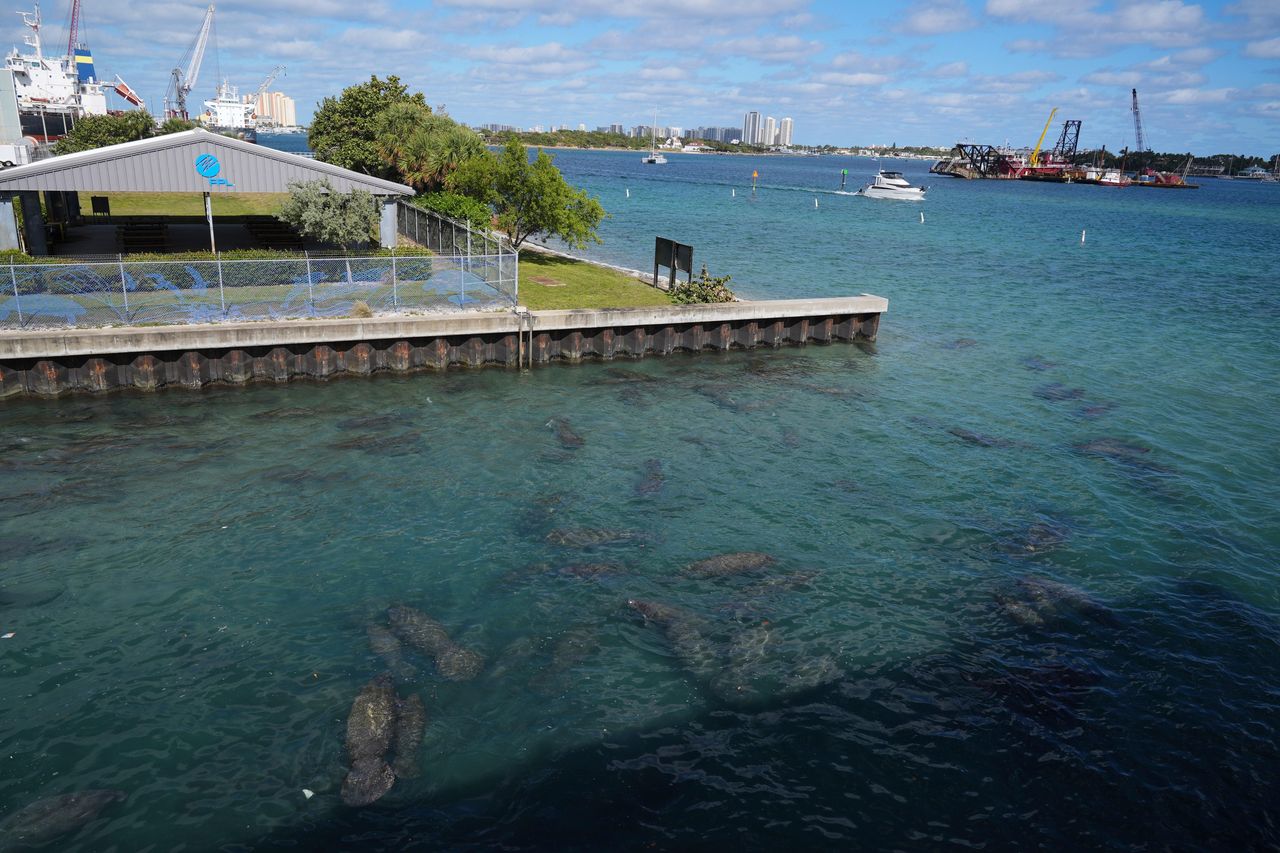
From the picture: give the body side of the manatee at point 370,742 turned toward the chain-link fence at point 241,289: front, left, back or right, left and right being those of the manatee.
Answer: front

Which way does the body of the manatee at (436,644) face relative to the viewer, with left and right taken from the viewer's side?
facing away from the viewer and to the left of the viewer

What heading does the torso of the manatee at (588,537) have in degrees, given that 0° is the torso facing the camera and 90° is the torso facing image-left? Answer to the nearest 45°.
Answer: approximately 90°

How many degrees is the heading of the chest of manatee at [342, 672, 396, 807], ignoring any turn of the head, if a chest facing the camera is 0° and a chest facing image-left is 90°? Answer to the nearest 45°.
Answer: approximately 180°

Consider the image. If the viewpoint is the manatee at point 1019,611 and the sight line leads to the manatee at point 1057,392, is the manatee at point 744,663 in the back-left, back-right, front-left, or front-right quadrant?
back-left

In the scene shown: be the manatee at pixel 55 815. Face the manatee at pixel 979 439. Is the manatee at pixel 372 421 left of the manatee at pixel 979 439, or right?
left

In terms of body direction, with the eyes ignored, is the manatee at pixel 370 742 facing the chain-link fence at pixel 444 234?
yes

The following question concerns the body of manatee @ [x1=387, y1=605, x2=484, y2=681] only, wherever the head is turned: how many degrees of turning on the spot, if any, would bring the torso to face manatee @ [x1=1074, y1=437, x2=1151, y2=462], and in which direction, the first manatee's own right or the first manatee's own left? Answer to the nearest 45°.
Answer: approximately 135° to the first manatee's own right
